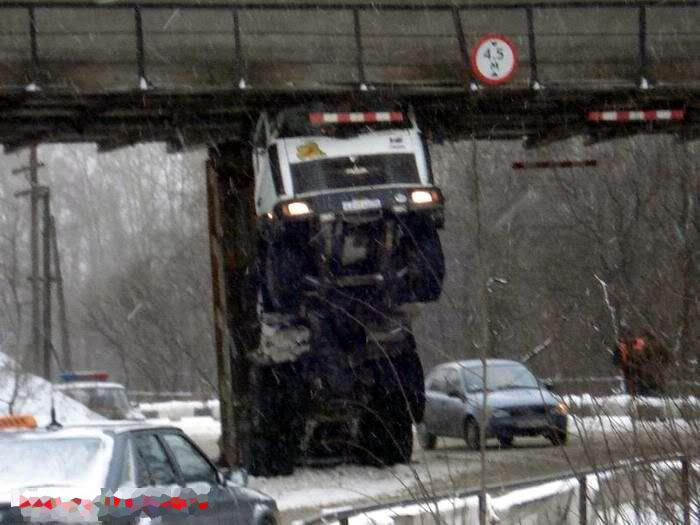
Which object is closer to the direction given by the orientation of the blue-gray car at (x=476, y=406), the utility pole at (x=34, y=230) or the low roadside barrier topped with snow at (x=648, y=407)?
the low roadside barrier topped with snow

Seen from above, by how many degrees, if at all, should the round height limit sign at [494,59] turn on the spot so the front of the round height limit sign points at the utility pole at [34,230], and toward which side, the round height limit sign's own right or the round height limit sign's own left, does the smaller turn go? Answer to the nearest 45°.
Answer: approximately 135° to the round height limit sign's own right

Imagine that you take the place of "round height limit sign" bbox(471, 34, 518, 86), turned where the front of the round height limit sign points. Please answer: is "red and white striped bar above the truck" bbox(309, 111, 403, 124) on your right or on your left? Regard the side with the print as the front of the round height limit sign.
on your right

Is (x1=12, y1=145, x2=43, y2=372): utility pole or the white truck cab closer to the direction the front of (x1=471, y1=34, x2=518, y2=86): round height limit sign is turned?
the white truck cab

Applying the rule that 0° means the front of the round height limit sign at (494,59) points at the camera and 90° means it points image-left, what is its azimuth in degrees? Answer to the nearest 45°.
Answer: approximately 0°

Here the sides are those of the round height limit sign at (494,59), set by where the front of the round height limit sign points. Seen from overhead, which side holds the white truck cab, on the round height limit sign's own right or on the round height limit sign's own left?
on the round height limit sign's own right

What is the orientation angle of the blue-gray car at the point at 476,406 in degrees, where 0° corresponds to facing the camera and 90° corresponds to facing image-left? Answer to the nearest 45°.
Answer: approximately 315°
